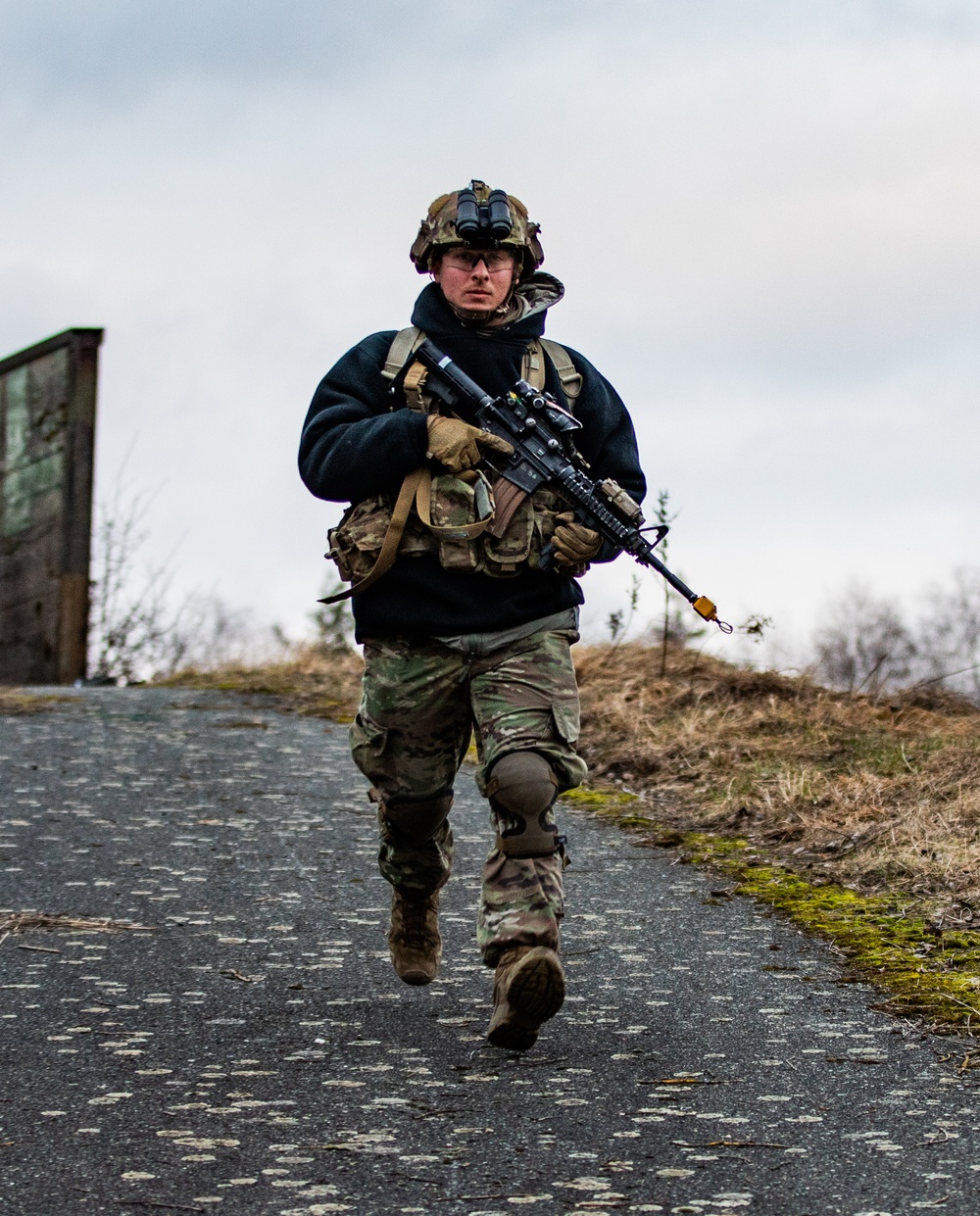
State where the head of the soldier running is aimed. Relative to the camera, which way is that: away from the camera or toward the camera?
toward the camera

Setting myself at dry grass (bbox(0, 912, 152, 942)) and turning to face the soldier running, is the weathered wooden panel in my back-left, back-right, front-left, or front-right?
back-left

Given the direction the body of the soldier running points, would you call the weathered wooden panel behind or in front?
behind

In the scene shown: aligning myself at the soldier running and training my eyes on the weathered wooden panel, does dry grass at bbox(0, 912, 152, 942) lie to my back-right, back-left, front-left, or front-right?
front-left

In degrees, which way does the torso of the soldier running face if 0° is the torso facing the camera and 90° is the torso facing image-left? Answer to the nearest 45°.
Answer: approximately 0°

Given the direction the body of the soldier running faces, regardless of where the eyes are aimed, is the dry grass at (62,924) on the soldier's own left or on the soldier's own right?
on the soldier's own right
